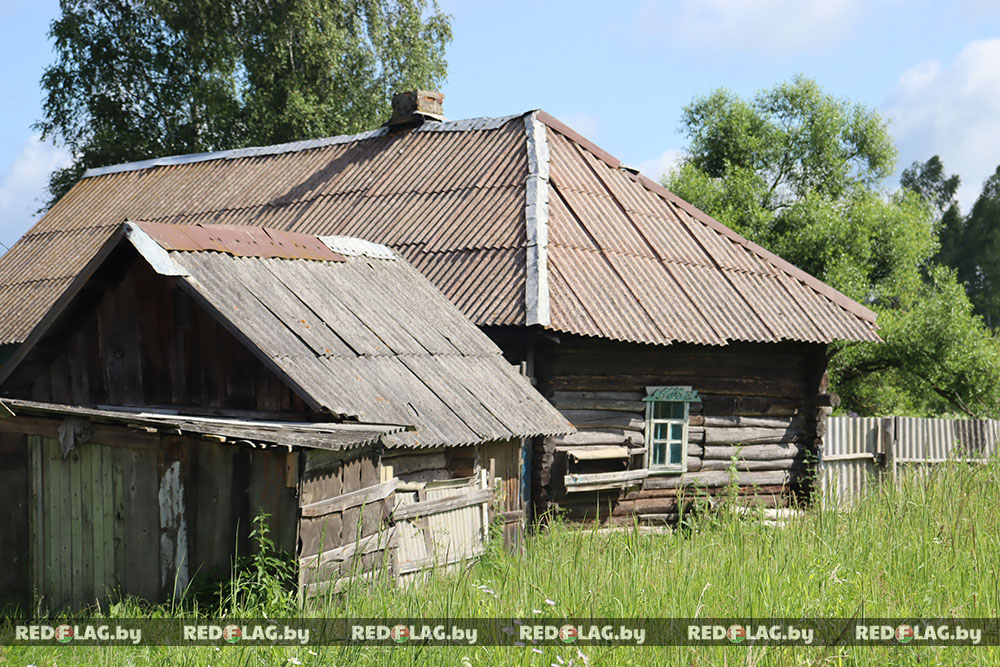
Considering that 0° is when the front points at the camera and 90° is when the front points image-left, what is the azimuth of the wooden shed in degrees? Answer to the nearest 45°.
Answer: approximately 45°

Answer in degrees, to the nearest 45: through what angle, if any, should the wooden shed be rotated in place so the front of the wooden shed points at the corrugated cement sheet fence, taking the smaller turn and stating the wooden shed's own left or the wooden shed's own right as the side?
approximately 180°

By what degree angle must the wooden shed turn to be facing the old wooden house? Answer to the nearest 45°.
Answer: approximately 180°

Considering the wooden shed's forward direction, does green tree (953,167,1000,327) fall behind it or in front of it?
behind

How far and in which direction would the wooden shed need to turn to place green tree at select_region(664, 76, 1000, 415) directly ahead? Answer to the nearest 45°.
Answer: approximately 180°

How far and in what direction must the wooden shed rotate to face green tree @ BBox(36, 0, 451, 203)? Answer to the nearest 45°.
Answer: approximately 135° to its right
